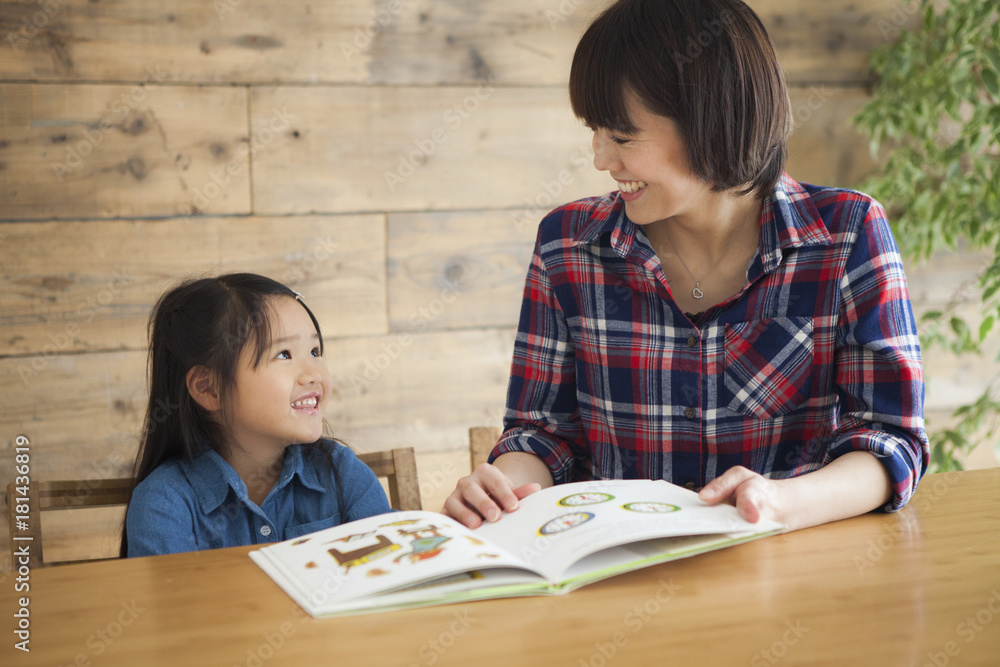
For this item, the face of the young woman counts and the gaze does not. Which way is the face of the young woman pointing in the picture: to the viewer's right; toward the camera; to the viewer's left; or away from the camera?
to the viewer's left

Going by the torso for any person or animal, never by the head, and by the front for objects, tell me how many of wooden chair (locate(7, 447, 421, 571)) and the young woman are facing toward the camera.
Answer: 2

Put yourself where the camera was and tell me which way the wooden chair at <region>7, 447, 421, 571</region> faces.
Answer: facing the viewer

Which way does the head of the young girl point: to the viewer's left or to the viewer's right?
to the viewer's right

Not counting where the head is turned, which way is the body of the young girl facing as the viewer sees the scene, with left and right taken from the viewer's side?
facing the viewer and to the right of the viewer

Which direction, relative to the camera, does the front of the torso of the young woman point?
toward the camera

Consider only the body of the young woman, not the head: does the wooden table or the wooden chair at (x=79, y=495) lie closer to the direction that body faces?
the wooden table

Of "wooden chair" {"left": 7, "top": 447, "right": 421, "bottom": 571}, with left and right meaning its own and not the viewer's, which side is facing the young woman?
left

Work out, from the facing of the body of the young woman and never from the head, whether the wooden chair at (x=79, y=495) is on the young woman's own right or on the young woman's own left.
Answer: on the young woman's own right

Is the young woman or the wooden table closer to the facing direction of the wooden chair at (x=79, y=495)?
the wooden table

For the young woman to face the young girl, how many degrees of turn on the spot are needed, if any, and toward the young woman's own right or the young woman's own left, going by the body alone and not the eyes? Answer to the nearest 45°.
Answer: approximately 90° to the young woman's own right
